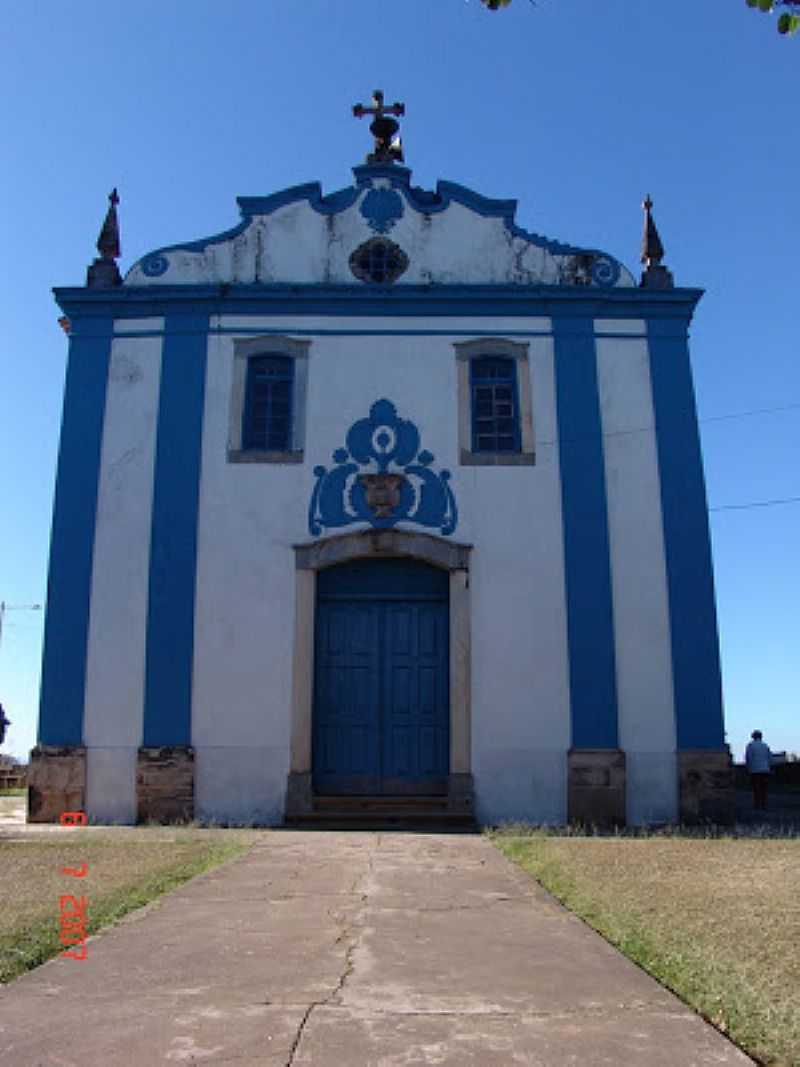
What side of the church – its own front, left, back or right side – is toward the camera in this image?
front

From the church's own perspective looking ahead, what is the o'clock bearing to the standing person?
The standing person is roughly at 8 o'clock from the church.
